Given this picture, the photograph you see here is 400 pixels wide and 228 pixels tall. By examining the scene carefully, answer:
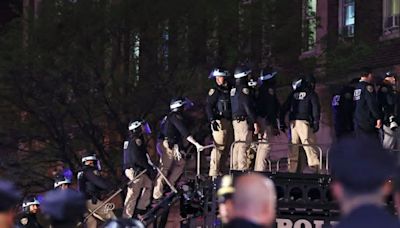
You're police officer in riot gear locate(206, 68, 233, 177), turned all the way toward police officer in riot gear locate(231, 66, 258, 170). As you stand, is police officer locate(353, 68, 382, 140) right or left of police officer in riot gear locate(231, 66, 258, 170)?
left

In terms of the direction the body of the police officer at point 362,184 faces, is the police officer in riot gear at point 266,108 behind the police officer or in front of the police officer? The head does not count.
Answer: in front

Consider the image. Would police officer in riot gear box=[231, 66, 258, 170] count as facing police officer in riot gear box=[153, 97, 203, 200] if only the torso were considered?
no

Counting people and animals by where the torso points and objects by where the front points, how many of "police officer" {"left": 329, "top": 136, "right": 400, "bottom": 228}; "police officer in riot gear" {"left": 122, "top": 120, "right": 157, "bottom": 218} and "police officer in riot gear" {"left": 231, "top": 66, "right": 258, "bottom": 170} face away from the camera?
1

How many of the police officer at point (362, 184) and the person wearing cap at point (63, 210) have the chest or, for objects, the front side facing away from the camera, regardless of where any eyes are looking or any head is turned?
2

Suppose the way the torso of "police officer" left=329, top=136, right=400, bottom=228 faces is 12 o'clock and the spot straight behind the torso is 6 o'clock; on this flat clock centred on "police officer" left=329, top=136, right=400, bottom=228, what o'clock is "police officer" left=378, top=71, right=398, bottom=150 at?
"police officer" left=378, top=71, right=398, bottom=150 is roughly at 12 o'clock from "police officer" left=329, top=136, right=400, bottom=228.

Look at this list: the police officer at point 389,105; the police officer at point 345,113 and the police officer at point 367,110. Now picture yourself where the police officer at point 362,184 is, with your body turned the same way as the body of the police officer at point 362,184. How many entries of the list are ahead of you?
3
